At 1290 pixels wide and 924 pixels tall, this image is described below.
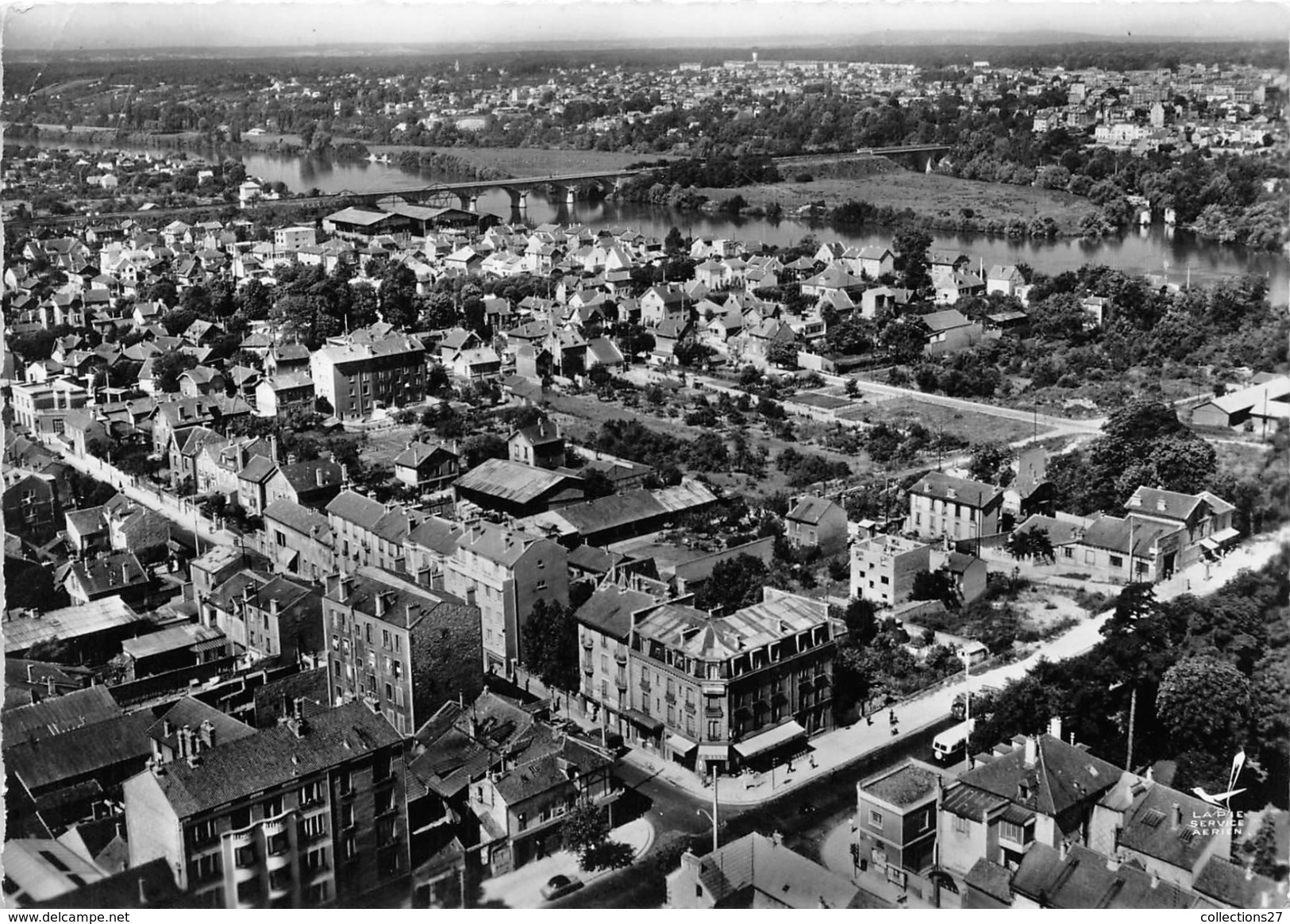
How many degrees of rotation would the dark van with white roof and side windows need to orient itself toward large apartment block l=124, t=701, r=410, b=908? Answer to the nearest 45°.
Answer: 0° — it already faces it

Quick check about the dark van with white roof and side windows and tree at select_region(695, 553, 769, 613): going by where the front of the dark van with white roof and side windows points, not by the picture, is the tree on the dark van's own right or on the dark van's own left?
on the dark van's own right

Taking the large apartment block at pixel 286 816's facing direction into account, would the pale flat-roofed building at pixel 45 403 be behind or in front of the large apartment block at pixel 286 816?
behind

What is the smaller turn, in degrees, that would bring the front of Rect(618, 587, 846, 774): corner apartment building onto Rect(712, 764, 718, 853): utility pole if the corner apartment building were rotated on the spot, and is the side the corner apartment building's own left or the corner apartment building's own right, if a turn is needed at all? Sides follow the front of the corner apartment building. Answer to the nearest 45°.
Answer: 0° — it already faces it

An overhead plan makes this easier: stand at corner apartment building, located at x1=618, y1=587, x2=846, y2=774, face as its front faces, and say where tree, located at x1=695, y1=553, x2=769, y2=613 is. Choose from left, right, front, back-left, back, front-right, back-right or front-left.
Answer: back

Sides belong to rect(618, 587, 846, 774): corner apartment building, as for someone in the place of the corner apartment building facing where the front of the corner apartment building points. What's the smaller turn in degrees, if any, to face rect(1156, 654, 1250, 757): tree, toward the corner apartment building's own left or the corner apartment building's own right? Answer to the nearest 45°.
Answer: approximately 90° to the corner apartment building's own left

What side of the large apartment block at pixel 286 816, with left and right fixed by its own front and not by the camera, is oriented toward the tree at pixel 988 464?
left

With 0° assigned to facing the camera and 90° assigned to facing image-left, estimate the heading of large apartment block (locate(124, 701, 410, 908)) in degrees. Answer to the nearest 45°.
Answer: approximately 315°

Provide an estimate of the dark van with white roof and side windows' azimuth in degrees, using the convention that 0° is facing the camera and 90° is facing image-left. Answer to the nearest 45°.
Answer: approximately 45°

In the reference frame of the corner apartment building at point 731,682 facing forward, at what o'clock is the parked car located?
The parked car is roughly at 1 o'clock from the corner apartment building.

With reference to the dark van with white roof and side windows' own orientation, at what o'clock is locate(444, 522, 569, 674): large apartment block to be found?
The large apartment block is roughly at 2 o'clock from the dark van with white roof and side windows.

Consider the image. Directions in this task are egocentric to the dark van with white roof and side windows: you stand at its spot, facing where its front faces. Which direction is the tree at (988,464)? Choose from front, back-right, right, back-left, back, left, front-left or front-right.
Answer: back-right

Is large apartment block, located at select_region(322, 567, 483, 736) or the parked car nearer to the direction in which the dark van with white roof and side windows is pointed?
the parked car

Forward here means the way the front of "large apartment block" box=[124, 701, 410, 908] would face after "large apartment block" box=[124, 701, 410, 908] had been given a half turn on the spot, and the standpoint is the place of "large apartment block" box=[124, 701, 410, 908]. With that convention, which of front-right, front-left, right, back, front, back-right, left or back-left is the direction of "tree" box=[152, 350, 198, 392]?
front-right

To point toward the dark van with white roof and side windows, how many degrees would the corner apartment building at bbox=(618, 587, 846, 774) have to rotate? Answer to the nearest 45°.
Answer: approximately 90° to its left
